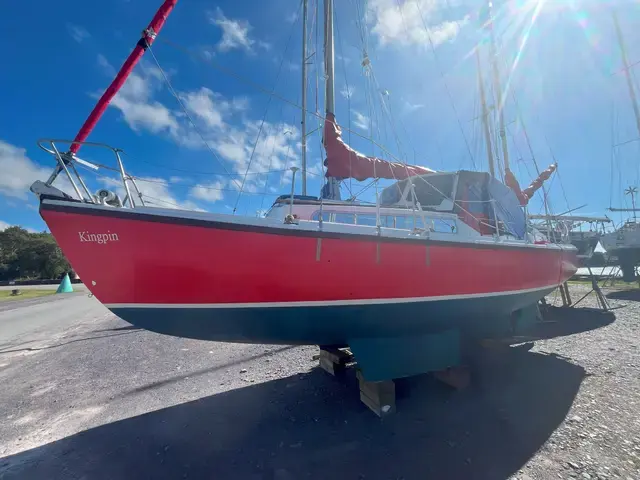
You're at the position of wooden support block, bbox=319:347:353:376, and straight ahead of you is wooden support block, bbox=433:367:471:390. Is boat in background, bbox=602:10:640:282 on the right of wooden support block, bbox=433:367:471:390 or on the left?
left
